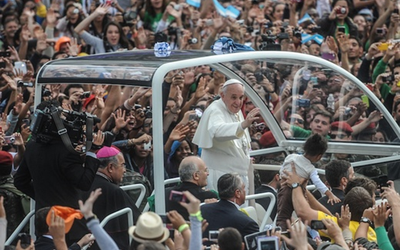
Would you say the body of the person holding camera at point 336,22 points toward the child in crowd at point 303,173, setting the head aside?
yes

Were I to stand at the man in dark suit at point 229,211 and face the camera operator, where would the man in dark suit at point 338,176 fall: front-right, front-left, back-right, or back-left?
back-right

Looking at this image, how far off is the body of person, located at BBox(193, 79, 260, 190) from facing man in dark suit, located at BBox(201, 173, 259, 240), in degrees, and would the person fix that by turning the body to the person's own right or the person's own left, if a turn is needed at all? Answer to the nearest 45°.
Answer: approximately 45° to the person's own right

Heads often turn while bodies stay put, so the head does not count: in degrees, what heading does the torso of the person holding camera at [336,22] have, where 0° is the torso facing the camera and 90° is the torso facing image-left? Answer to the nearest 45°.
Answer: approximately 0°

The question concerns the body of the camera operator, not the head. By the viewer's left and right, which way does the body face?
facing away from the viewer and to the right of the viewer

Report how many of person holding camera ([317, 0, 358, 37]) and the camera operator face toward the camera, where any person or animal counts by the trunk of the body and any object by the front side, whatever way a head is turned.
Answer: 1
